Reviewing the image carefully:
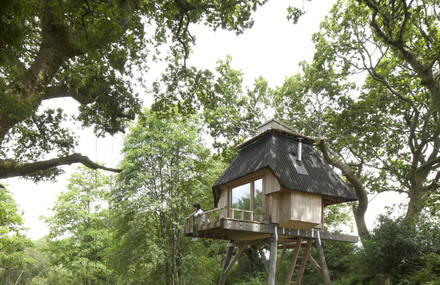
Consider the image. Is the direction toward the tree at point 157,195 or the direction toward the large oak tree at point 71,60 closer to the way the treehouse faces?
the large oak tree

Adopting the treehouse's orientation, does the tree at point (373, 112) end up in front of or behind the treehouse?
behind

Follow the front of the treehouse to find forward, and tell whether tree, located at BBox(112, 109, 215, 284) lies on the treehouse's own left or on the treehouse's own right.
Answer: on the treehouse's own right

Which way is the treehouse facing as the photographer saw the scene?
facing the viewer and to the left of the viewer

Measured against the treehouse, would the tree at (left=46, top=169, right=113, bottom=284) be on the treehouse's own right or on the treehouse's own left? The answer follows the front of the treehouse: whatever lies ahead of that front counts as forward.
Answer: on the treehouse's own right

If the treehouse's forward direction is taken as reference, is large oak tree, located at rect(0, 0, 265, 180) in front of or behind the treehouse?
in front

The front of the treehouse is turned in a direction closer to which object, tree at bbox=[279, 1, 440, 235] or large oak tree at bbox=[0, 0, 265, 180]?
the large oak tree
